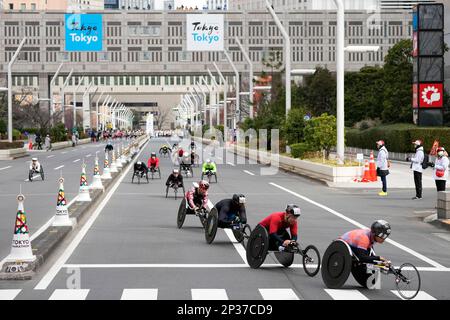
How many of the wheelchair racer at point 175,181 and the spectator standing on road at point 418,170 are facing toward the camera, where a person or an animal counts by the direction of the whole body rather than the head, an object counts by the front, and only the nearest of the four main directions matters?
1

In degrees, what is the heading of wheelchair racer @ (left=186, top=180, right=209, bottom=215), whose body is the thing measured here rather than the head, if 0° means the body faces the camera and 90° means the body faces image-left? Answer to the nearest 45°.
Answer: approximately 315°

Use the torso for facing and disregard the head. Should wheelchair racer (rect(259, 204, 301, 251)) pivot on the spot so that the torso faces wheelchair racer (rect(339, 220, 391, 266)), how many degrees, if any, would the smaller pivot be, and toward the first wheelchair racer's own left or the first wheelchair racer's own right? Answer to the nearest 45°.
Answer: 0° — they already face them

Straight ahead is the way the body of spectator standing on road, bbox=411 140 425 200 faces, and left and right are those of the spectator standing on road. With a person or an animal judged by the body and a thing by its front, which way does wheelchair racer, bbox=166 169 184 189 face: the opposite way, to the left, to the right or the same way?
to the left

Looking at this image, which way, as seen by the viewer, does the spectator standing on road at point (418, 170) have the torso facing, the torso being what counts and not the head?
to the viewer's left

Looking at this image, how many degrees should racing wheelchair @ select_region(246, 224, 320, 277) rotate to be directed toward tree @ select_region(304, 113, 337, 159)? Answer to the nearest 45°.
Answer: approximately 135° to its left

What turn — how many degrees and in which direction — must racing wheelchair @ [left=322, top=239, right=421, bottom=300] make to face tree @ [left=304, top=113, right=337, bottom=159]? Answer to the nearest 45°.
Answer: approximately 135° to its left

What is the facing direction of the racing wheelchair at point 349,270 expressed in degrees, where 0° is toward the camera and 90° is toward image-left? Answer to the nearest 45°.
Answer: approximately 315°

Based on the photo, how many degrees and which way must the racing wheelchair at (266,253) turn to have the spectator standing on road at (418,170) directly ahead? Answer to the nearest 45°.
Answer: approximately 135° to its left

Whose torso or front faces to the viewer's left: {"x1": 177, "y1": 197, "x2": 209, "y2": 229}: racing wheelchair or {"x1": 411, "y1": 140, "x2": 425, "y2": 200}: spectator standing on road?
the spectator standing on road

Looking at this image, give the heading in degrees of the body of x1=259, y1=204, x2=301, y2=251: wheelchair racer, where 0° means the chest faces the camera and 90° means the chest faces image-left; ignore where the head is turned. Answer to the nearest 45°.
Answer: approximately 315°
